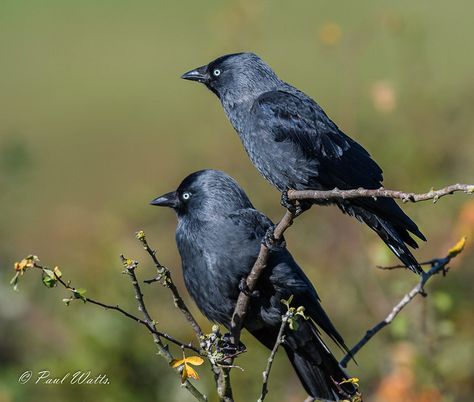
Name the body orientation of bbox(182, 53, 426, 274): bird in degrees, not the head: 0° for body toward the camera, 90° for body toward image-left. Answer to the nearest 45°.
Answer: approximately 90°

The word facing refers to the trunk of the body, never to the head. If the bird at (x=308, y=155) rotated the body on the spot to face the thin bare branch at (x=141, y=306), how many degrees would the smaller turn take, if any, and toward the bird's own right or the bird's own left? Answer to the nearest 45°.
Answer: approximately 45° to the bird's own left
